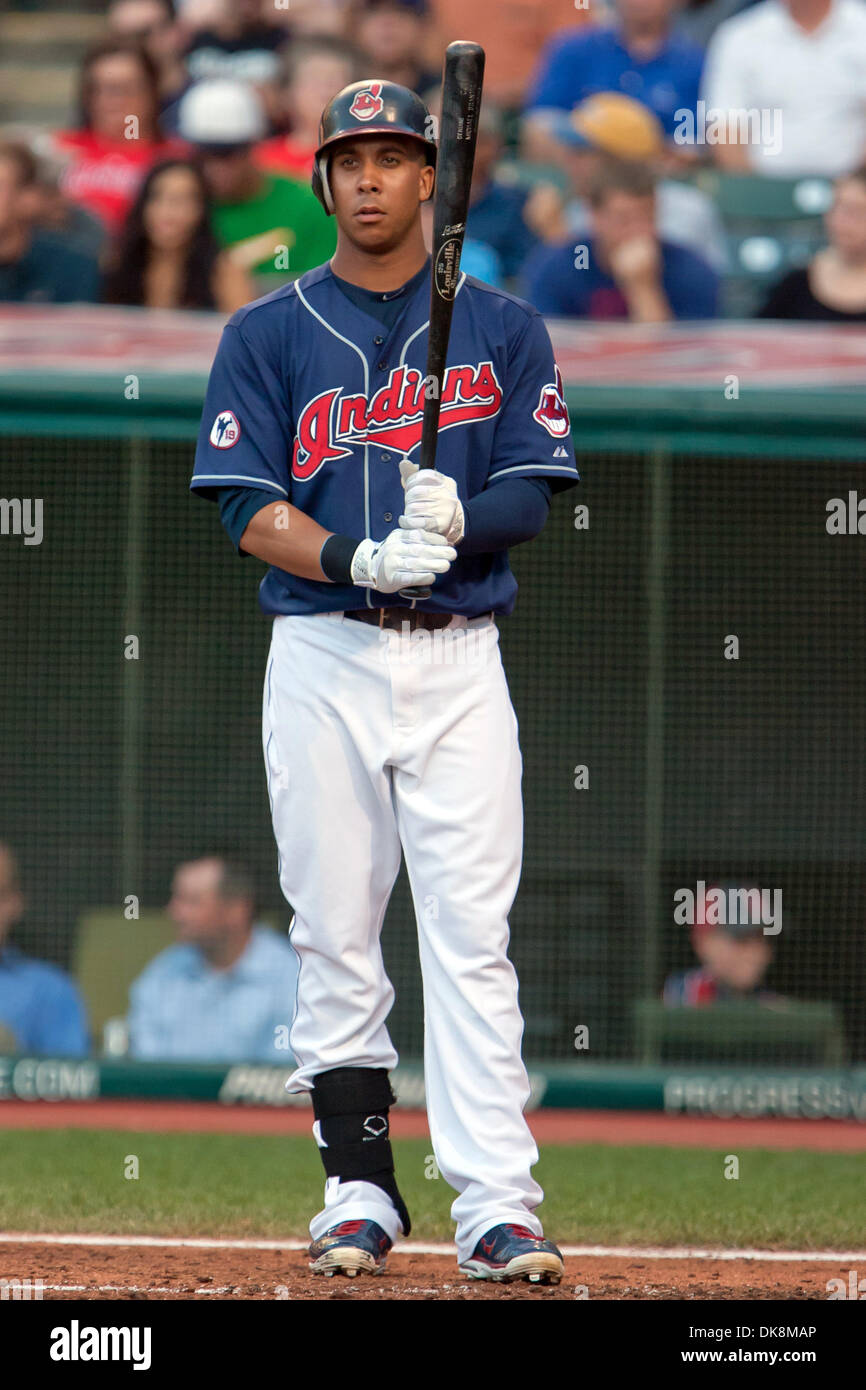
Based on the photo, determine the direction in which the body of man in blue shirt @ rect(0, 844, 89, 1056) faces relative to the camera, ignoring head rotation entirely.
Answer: toward the camera

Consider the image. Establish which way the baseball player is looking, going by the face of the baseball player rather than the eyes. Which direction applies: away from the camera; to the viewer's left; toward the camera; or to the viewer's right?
toward the camera

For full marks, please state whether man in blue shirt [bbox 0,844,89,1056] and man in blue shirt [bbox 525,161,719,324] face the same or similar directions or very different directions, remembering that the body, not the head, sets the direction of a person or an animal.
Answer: same or similar directions

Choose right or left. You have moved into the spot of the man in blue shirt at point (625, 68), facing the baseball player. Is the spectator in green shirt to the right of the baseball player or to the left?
right

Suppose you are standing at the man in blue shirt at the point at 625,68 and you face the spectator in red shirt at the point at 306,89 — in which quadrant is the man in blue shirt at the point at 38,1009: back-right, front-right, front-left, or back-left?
front-left

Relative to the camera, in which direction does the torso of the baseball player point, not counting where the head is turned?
toward the camera

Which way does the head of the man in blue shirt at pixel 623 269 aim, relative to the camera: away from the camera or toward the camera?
toward the camera

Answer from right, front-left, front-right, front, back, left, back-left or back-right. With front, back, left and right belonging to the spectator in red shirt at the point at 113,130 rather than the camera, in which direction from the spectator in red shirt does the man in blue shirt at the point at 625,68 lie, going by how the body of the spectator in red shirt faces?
left

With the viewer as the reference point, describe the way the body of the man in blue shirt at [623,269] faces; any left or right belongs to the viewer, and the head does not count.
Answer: facing the viewer

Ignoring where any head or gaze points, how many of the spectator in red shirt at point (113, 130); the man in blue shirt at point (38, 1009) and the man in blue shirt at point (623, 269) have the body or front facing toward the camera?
3

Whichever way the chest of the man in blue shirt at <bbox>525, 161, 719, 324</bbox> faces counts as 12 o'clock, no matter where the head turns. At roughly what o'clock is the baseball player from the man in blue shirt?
The baseball player is roughly at 12 o'clock from the man in blue shirt.
